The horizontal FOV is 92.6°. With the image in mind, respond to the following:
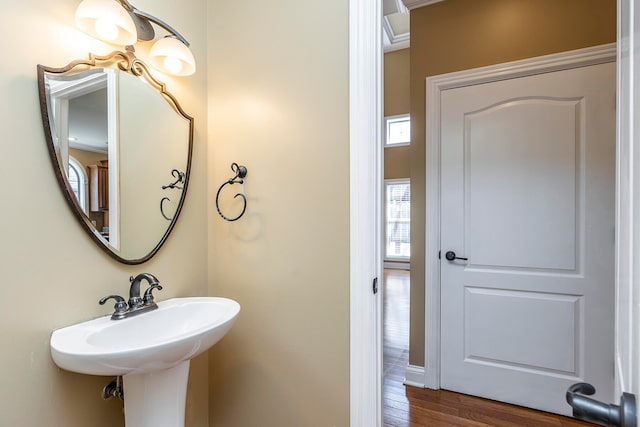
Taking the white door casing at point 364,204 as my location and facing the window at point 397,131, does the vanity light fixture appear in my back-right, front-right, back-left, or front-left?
back-left

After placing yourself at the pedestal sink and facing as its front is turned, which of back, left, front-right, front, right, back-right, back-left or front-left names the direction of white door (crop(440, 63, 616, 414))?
front-left

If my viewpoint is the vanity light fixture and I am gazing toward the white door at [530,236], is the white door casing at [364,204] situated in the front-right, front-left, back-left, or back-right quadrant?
front-right

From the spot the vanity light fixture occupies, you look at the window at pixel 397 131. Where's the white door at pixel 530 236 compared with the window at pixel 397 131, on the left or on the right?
right

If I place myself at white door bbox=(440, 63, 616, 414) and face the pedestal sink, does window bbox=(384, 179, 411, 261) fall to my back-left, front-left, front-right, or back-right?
back-right

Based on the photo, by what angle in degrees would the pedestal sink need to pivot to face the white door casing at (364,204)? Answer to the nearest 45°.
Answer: approximately 45° to its left

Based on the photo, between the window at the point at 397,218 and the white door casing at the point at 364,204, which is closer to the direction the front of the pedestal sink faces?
the white door casing

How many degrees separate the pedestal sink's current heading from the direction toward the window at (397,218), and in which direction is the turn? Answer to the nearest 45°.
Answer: approximately 90° to its left

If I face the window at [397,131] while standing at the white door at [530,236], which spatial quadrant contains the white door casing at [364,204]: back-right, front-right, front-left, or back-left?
back-left

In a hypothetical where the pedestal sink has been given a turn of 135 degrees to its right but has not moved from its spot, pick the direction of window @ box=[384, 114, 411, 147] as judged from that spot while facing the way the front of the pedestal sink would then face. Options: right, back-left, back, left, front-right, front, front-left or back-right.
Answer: back-right

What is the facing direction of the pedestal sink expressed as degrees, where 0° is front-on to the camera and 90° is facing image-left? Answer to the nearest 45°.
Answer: approximately 315°
